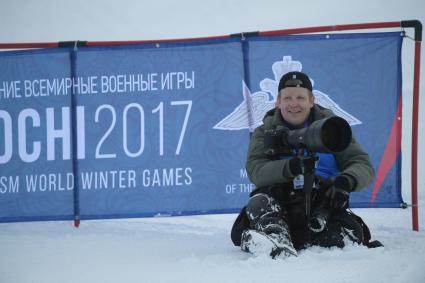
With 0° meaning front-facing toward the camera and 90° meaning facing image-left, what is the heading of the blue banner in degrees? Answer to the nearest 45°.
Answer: approximately 0°

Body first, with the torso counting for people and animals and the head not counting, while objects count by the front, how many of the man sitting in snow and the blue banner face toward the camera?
2

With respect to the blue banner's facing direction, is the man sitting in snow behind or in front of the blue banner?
in front
